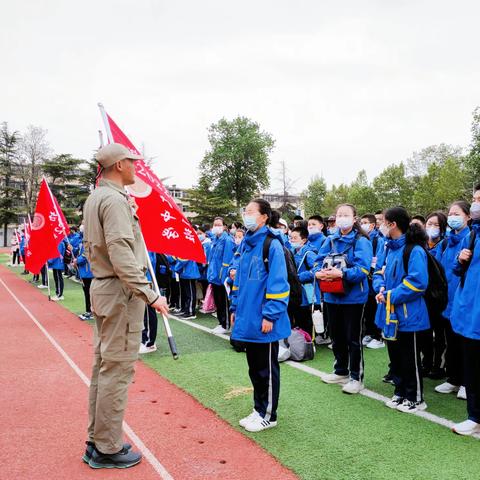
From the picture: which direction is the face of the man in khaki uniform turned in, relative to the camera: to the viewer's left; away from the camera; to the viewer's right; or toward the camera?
to the viewer's right

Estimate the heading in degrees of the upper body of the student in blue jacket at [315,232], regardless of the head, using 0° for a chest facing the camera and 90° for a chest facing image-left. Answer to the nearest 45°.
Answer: approximately 45°

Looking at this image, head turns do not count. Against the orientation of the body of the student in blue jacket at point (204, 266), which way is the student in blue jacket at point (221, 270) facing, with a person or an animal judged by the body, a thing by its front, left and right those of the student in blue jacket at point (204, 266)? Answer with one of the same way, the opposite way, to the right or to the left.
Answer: the same way

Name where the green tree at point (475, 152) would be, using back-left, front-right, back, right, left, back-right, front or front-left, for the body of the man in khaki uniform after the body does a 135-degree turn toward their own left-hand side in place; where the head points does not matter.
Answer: right

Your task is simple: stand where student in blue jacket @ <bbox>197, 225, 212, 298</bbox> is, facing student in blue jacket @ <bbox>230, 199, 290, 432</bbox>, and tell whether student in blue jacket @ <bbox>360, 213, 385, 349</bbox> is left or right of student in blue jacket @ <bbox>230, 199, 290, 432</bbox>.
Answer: left

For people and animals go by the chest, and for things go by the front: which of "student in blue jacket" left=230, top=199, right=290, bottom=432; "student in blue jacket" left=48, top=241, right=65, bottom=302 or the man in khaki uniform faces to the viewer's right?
the man in khaki uniform

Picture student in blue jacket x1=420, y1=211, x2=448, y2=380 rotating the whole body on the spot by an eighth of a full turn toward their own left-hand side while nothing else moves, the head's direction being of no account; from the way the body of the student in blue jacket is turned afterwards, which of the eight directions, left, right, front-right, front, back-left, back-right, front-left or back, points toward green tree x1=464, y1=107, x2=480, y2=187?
back

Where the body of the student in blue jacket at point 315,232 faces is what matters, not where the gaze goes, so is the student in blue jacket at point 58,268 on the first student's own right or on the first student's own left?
on the first student's own right

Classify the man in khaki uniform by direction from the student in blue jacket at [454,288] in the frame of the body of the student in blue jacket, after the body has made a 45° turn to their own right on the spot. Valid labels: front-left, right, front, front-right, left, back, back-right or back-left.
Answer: front-left

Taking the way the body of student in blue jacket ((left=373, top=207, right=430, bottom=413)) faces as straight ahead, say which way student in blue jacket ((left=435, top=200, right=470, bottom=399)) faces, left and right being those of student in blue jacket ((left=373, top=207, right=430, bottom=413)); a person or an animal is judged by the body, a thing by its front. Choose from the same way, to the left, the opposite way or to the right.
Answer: the same way

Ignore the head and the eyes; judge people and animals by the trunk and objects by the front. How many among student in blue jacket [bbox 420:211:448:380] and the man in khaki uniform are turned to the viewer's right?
1

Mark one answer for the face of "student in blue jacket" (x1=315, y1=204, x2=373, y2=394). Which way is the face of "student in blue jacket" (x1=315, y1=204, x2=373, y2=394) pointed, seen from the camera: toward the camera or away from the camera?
toward the camera

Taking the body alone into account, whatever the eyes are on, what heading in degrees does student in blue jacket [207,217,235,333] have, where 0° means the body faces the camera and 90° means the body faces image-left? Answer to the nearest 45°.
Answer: approximately 45°

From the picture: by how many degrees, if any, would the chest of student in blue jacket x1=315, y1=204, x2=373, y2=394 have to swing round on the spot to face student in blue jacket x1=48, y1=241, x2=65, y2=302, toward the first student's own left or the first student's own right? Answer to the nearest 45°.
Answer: approximately 90° to the first student's own right

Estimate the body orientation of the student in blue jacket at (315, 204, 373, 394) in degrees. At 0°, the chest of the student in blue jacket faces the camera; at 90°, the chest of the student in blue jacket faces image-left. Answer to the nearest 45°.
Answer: approximately 45°
